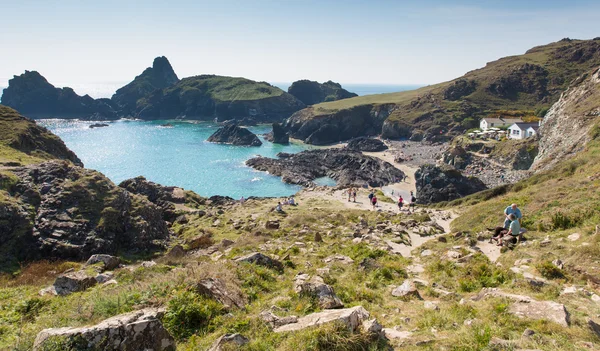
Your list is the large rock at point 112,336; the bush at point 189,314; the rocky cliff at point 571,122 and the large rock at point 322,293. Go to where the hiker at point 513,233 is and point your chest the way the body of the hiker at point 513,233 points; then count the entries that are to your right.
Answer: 1

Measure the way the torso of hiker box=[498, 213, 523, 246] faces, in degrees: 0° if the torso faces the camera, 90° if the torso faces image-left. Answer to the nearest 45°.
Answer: approximately 90°

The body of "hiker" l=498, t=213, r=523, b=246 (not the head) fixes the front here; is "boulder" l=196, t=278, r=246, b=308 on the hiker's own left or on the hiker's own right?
on the hiker's own left

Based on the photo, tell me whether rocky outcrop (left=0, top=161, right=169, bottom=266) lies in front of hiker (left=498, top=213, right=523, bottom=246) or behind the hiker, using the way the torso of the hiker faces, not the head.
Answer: in front

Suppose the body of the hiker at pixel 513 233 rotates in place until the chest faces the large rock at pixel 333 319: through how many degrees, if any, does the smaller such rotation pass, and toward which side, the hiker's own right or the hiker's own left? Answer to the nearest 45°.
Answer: approximately 90° to the hiker's own left

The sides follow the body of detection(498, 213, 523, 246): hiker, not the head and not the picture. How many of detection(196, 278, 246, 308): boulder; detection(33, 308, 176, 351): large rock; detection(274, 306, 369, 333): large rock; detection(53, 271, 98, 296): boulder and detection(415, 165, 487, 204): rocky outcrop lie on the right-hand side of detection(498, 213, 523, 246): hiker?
1

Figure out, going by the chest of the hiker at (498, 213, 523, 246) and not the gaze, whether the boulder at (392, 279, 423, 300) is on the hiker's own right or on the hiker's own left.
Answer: on the hiker's own left

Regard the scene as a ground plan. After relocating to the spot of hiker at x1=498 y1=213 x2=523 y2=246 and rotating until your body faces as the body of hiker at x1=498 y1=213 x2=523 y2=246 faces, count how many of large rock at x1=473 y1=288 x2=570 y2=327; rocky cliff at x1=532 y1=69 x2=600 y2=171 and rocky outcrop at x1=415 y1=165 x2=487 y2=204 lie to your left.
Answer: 1

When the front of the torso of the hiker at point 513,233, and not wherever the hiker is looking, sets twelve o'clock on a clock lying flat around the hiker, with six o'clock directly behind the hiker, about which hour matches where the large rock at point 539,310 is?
The large rock is roughly at 9 o'clock from the hiker.

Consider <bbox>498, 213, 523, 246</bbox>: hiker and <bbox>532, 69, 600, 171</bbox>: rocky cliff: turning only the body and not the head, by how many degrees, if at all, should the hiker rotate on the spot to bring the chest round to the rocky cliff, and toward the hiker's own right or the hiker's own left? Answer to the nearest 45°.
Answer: approximately 90° to the hiker's own right

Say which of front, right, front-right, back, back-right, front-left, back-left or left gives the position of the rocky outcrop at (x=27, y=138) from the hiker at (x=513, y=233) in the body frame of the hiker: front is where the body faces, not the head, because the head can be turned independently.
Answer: front
